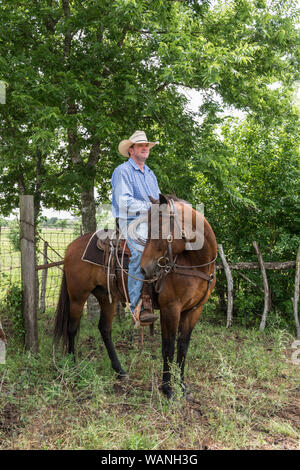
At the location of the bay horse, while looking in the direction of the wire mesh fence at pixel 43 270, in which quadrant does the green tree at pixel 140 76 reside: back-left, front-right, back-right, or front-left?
front-right

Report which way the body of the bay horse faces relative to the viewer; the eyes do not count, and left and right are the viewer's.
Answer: facing the viewer and to the right of the viewer

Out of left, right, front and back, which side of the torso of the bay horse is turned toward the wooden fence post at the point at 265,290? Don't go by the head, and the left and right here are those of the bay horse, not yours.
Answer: left

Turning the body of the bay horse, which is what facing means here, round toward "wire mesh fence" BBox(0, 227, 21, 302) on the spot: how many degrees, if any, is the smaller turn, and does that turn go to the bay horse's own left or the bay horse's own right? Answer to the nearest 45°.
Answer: approximately 180°
